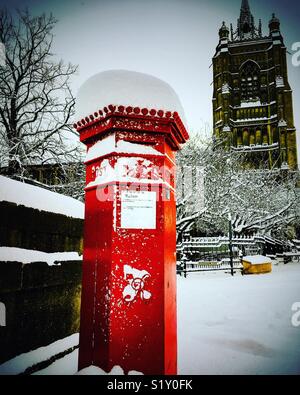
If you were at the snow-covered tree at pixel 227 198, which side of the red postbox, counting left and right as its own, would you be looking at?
back

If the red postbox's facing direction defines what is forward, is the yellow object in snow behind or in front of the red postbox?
behind

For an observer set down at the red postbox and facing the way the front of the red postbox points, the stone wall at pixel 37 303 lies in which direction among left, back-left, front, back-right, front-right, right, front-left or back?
back-right

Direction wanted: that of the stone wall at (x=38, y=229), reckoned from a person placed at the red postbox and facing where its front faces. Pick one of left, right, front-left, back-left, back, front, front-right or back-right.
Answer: back-right

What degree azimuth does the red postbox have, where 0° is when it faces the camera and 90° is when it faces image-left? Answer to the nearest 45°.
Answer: approximately 0°

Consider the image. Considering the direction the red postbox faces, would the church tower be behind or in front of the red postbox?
behind
